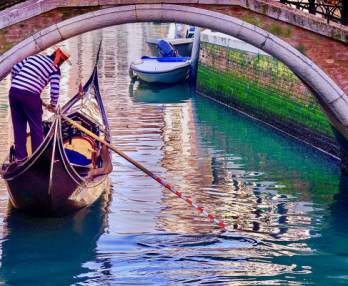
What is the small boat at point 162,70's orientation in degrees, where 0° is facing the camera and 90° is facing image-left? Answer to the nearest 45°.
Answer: approximately 45°

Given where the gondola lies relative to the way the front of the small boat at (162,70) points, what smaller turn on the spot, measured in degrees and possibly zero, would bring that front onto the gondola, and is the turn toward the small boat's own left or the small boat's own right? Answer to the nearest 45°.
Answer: approximately 45° to the small boat's own left

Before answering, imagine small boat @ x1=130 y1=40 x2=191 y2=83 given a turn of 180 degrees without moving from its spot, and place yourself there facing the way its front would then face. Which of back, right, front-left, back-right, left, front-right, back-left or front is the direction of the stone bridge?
back-right

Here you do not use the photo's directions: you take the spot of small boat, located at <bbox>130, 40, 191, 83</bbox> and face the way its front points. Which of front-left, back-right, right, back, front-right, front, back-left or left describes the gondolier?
front-left
